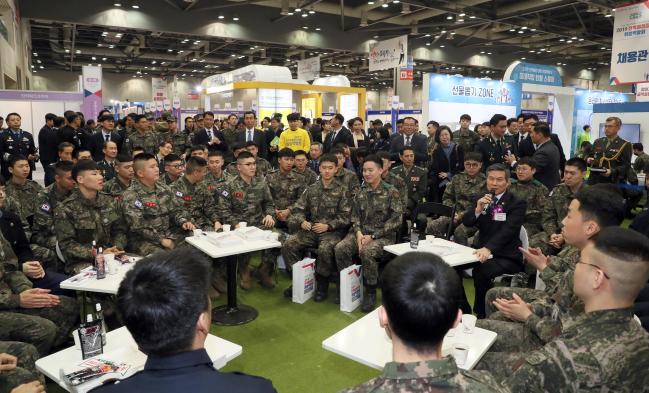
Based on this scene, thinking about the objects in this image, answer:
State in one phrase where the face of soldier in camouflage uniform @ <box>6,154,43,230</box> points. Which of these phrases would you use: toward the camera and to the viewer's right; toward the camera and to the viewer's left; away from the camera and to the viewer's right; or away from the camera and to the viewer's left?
toward the camera and to the viewer's right

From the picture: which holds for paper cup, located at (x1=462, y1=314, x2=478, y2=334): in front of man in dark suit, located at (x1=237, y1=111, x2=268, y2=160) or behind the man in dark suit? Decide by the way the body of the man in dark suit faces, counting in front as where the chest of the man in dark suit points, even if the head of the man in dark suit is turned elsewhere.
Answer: in front

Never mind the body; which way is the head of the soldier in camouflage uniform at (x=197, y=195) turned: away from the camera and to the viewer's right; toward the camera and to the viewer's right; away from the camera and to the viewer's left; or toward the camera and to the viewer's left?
toward the camera and to the viewer's right

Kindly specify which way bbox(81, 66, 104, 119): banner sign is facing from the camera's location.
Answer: facing the viewer

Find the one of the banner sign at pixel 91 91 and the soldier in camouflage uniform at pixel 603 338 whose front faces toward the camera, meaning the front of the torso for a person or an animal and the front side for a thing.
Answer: the banner sign

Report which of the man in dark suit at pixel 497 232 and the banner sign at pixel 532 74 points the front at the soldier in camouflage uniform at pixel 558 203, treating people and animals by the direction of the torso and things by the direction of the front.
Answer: the banner sign

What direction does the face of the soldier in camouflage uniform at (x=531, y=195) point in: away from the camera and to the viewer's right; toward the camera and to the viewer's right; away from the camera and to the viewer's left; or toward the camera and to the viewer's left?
toward the camera and to the viewer's left

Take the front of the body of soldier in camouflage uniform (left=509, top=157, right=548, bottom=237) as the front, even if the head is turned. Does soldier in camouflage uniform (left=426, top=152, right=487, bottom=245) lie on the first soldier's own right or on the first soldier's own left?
on the first soldier's own right

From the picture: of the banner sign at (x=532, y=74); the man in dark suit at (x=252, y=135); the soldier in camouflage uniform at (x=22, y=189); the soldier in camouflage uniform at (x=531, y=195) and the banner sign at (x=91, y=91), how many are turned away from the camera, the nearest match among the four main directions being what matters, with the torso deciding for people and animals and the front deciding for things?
0

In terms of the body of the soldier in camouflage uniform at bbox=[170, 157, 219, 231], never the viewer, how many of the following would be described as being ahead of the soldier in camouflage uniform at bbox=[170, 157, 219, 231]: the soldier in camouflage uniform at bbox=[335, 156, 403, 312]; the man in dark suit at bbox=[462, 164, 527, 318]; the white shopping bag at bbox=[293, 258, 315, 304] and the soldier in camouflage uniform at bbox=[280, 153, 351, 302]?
4

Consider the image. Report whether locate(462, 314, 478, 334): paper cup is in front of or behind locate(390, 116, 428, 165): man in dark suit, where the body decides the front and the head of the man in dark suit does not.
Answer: in front

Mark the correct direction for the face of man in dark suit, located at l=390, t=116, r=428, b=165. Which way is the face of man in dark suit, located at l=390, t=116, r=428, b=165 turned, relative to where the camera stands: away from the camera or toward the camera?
toward the camera

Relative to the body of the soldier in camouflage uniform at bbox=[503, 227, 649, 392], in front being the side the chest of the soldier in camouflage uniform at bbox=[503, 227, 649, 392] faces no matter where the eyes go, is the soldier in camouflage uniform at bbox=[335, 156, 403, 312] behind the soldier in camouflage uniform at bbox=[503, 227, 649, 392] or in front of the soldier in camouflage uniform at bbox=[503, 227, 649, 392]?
in front

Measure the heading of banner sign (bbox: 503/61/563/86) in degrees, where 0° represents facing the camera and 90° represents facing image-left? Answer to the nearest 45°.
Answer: approximately 0°

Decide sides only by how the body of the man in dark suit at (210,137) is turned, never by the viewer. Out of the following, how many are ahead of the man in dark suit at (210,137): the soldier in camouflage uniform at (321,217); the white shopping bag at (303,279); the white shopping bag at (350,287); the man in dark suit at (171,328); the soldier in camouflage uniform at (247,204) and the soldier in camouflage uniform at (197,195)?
6

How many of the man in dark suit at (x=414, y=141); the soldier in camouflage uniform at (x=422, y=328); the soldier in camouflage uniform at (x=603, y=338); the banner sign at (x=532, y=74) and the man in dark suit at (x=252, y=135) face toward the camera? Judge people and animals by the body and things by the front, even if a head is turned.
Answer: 3

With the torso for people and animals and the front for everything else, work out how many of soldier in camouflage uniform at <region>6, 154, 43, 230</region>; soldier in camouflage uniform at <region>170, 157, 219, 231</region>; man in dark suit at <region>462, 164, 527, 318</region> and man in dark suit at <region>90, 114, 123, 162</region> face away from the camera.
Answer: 0
